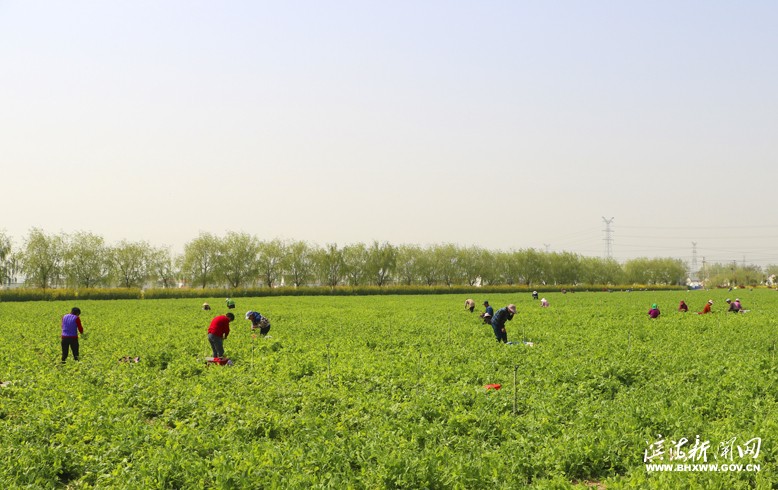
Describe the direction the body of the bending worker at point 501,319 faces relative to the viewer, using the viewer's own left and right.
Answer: facing to the right of the viewer

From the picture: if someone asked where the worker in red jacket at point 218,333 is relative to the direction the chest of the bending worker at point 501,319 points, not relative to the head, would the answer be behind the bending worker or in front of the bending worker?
behind

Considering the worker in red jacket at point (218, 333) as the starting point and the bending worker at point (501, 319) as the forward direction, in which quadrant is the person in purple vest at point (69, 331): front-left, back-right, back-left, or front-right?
back-left

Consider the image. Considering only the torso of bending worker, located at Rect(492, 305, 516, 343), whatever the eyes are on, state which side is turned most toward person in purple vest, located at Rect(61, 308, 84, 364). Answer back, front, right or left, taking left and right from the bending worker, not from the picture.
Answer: back
